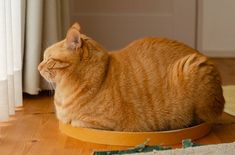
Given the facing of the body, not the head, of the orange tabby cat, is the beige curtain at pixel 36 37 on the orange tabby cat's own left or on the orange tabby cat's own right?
on the orange tabby cat's own right

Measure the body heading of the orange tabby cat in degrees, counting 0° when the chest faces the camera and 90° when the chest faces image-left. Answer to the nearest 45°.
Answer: approximately 90°

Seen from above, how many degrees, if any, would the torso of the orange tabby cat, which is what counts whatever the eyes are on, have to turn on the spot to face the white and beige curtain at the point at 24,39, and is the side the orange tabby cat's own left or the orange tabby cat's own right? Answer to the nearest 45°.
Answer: approximately 45° to the orange tabby cat's own right
